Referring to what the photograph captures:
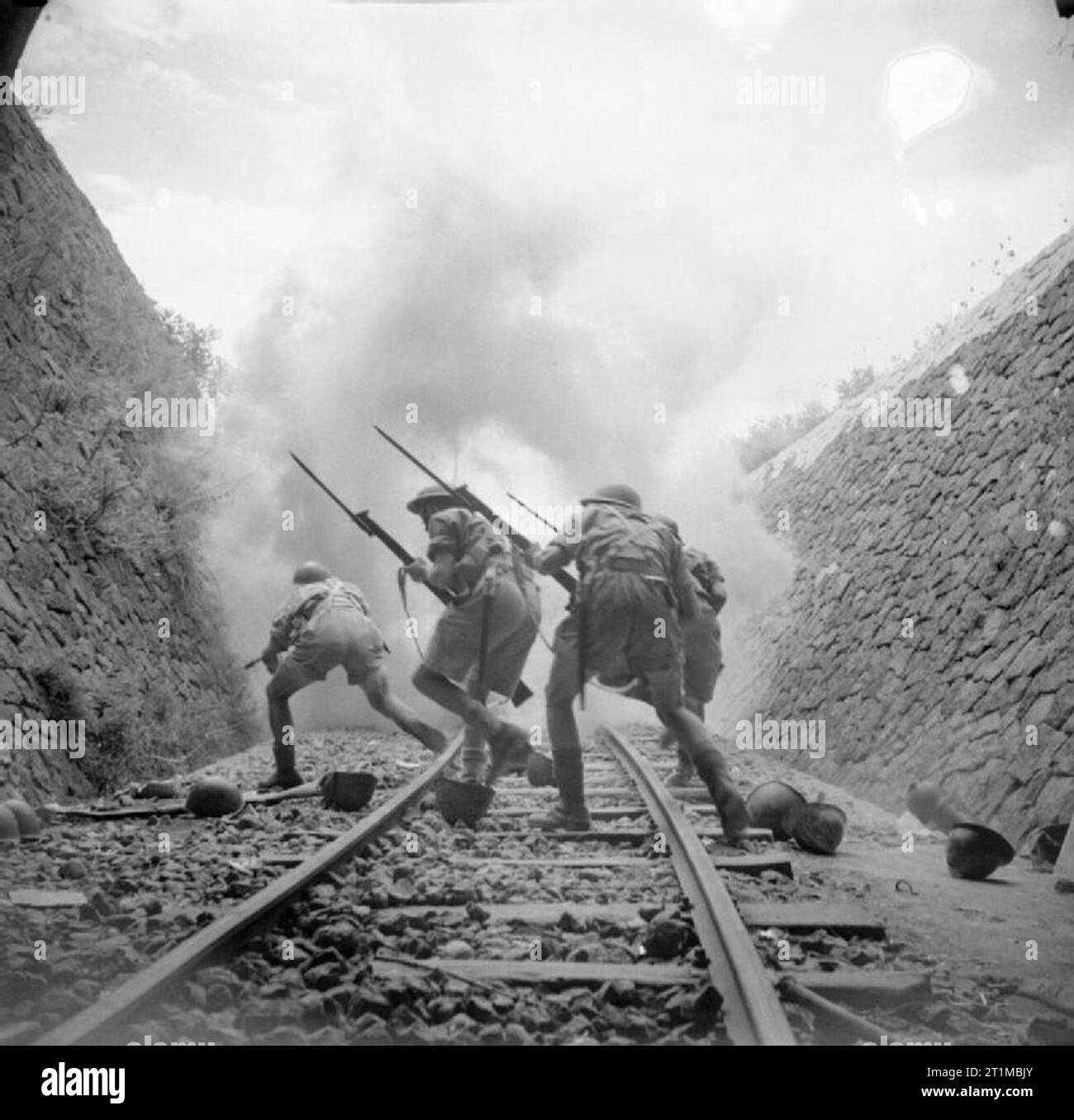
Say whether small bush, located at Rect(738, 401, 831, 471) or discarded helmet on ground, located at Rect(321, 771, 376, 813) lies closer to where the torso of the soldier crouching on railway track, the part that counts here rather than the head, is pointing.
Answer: the small bush

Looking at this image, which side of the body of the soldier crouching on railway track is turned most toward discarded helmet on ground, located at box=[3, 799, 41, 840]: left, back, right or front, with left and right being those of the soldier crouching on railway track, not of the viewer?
left

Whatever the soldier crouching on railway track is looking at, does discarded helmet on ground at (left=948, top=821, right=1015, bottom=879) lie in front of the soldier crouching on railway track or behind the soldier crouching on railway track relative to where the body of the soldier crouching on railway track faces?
behind

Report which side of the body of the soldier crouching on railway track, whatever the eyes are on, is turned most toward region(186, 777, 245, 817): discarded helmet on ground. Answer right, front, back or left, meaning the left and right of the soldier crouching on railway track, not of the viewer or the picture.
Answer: left

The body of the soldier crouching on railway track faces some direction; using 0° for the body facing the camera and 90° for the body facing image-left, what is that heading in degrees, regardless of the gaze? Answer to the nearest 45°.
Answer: approximately 135°

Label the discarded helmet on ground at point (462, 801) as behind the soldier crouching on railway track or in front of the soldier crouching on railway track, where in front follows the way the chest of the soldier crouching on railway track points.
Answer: behind

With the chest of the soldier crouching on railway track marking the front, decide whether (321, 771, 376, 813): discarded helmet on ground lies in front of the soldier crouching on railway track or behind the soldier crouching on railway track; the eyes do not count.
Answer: behind

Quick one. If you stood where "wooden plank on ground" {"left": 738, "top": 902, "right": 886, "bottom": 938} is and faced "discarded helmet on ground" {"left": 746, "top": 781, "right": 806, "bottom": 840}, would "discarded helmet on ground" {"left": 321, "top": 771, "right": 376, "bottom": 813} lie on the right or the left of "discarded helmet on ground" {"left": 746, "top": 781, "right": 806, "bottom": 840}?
left
